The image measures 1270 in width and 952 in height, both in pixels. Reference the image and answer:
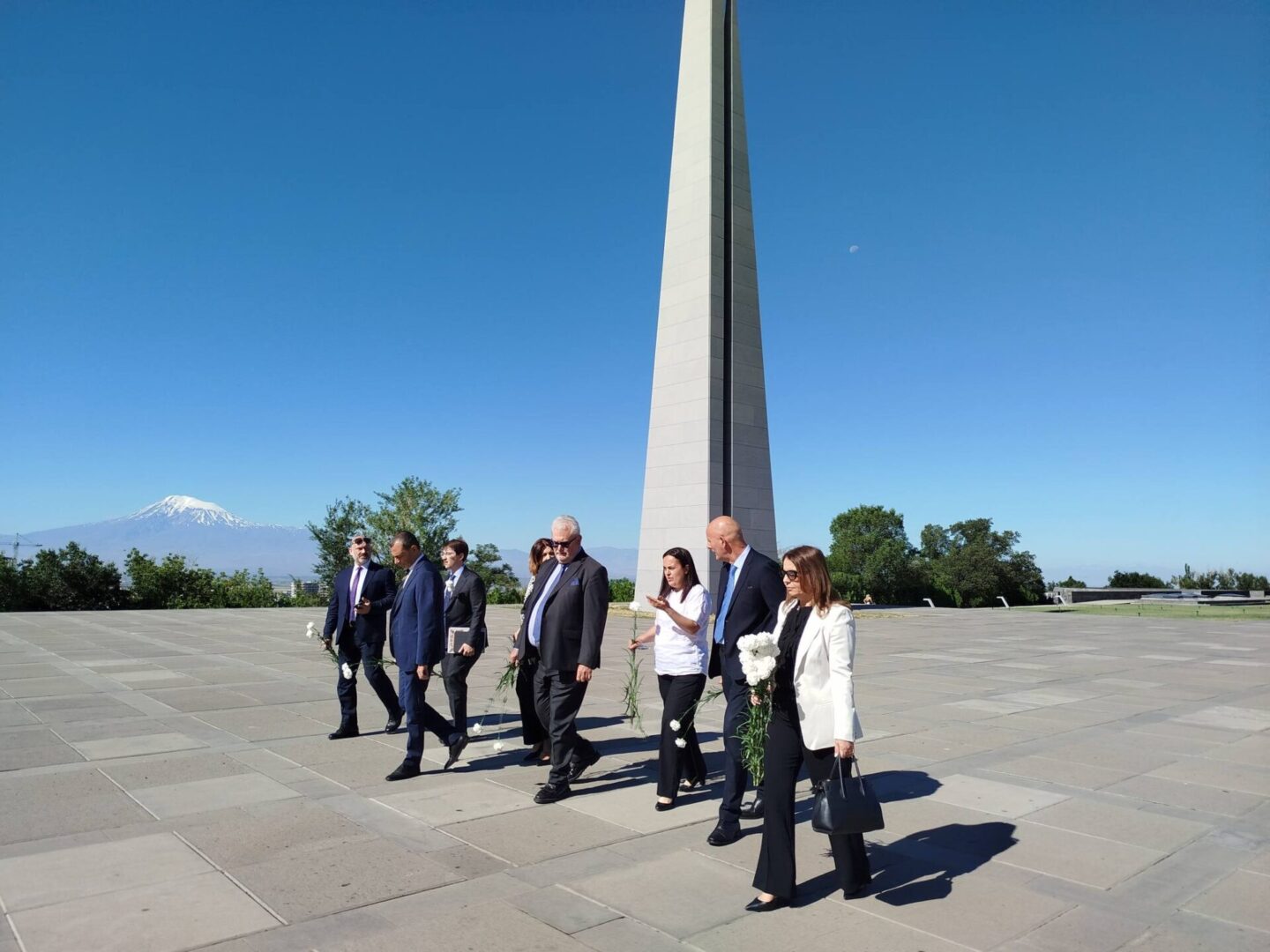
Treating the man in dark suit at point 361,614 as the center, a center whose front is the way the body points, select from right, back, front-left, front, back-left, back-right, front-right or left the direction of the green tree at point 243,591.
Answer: back-right

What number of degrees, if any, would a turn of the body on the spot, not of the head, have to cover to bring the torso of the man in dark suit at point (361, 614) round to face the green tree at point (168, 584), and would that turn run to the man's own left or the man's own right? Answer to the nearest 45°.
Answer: approximately 135° to the man's own right

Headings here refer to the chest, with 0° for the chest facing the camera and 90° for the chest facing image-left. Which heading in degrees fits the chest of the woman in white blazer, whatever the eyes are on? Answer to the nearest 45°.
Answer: approximately 45°

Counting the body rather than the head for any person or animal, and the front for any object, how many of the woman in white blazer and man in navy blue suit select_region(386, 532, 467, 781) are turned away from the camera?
0

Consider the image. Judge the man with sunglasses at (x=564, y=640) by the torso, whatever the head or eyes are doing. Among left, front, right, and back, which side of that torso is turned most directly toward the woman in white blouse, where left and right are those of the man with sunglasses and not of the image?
left

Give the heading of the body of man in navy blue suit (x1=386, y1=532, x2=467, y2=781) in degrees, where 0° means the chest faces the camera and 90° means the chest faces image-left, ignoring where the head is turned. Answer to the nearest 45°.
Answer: approximately 90°

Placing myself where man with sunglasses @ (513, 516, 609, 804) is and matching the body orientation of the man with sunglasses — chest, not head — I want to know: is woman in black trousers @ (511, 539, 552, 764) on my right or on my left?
on my right

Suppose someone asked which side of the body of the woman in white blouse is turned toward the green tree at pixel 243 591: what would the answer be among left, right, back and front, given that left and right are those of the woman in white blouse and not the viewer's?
right

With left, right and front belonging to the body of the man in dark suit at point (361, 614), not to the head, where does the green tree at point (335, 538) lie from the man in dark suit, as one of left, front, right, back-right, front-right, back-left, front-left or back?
back-right

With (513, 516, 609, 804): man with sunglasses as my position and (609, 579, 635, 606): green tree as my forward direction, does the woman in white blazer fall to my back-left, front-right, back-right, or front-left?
back-right

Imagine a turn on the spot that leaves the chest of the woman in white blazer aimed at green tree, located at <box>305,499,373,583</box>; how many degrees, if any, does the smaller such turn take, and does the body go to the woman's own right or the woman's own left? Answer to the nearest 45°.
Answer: approximately 90° to the woman's own right

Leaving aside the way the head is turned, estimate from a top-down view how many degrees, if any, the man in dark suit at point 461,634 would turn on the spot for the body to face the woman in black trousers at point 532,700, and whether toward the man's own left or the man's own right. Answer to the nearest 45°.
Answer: approximately 135° to the man's own left

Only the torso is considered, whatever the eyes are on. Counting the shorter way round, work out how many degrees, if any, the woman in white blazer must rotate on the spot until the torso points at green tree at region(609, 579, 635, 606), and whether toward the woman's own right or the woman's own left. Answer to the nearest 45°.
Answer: approximately 135° to the woman's own right
